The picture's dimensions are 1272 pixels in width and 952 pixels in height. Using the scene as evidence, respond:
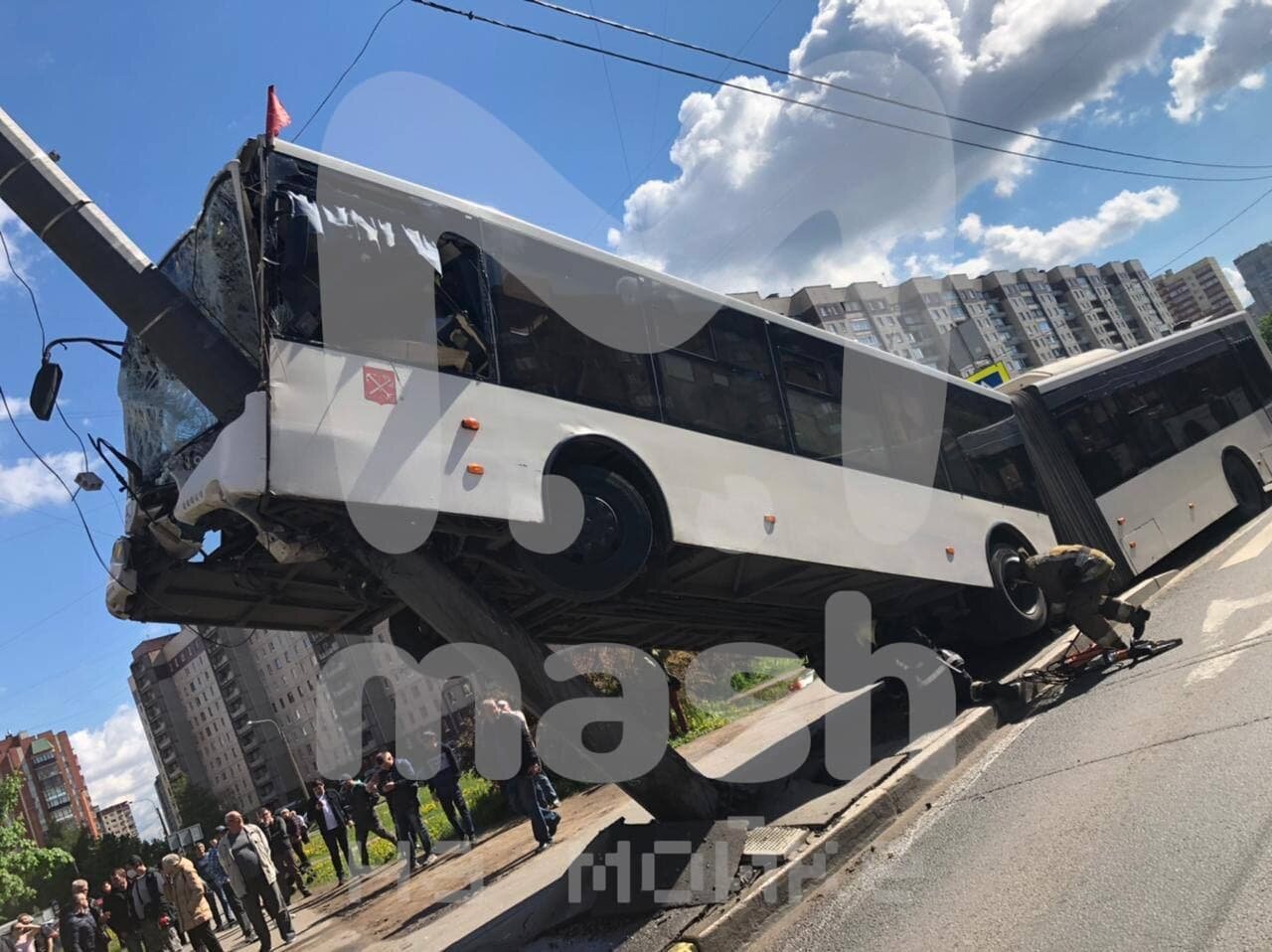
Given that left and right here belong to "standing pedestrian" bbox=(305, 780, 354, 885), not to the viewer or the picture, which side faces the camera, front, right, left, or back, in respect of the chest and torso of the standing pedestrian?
front

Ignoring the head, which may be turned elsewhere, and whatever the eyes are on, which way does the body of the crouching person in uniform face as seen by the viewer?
to the viewer's left

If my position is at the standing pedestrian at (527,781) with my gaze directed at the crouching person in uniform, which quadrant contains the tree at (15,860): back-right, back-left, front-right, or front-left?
back-left

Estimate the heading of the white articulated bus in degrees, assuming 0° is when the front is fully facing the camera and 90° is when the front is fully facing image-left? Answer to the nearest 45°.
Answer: approximately 45°

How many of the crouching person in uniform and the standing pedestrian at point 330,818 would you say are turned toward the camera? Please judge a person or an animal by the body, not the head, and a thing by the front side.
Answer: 1

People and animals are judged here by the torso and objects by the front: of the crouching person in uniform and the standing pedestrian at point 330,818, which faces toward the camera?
the standing pedestrian
